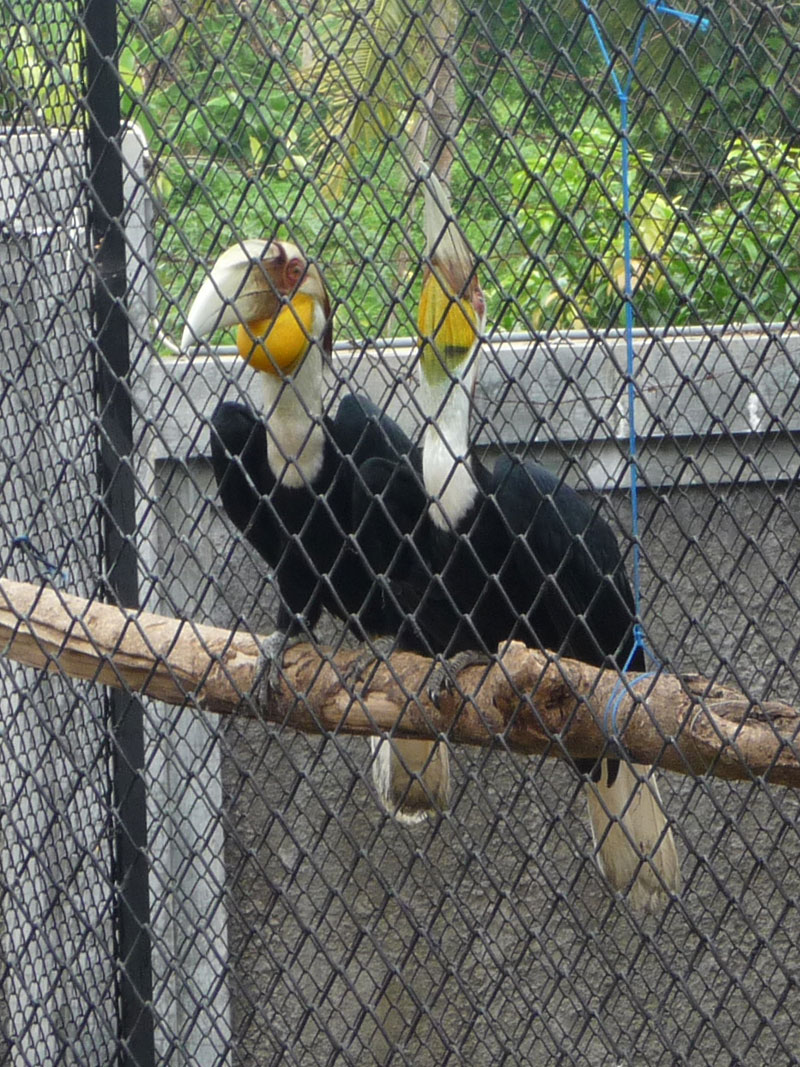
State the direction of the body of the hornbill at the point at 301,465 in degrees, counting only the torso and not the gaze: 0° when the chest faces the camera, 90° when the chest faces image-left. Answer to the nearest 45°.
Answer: approximately 45°

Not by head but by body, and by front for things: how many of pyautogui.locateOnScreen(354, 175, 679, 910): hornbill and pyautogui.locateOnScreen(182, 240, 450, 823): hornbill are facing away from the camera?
0

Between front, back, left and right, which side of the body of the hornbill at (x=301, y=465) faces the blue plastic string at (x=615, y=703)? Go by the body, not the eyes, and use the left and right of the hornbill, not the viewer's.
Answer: left

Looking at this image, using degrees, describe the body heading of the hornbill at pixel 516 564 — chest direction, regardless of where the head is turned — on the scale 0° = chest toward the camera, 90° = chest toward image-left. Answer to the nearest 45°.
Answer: approximately 45°
